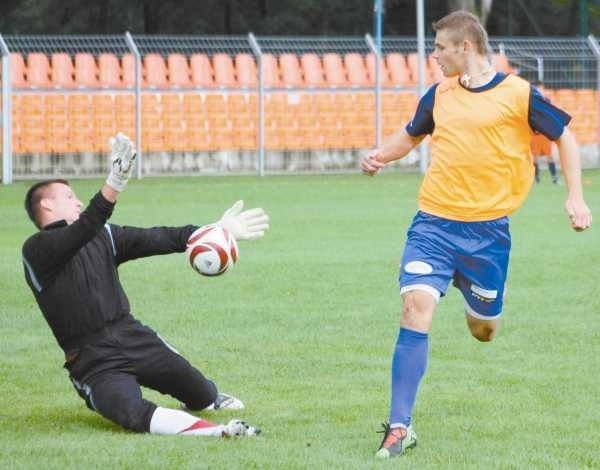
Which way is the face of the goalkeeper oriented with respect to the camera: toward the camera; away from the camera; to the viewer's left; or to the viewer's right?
to the viewer's right

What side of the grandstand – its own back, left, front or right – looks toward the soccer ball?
front

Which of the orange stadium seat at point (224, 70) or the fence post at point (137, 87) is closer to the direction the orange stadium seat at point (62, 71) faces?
the fence post

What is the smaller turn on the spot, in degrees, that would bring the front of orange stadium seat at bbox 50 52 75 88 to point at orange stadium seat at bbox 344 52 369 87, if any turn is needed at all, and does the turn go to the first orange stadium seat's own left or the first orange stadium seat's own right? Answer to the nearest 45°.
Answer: approximately 90° to the first orange stadium seat's own left

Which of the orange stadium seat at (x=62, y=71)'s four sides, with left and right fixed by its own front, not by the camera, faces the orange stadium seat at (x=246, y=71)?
left

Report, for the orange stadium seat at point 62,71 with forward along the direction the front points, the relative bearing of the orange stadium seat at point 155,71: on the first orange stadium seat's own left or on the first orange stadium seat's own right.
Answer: on the first orange stadium seat's own left

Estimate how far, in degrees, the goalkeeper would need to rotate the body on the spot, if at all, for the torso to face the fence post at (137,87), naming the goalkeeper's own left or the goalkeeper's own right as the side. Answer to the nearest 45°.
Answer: approximately 135° to the goalkeeper's own left

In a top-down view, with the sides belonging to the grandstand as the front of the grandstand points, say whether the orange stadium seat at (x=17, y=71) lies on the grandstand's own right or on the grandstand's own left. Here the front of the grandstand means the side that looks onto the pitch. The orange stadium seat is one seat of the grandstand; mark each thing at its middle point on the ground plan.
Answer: on the grandstand's own right

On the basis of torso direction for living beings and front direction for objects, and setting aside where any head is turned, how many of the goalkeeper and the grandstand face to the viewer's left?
0

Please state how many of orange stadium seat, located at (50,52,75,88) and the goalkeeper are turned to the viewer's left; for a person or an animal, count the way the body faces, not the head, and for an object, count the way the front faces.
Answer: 0

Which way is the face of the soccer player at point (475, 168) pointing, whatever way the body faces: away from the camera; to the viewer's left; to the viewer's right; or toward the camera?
to the viewer's left

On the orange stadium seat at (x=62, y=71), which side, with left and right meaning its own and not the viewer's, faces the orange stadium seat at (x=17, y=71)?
right

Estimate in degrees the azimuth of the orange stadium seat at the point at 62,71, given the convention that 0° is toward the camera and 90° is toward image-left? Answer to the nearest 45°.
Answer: approximately 0°
